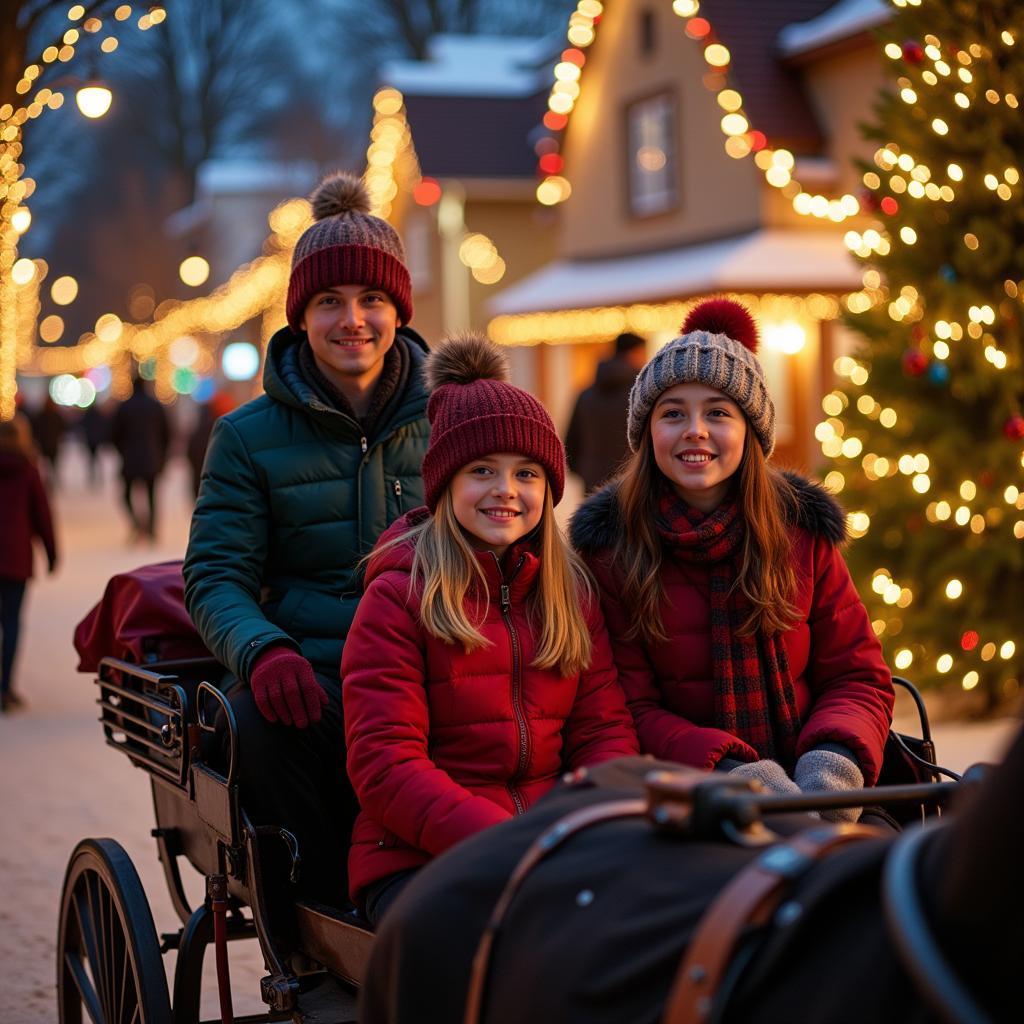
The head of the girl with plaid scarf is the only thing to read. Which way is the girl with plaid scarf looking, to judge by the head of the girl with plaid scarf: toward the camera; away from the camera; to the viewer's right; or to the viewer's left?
toward the camera

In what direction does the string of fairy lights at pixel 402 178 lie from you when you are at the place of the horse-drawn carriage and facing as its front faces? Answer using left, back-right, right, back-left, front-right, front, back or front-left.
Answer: back-left

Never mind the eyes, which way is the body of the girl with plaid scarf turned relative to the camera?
toward the camera

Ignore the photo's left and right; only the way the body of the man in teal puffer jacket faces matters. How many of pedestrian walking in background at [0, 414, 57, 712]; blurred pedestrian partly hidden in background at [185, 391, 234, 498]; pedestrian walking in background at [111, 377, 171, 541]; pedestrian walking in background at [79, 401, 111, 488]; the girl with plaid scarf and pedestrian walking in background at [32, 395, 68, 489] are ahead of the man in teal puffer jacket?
1

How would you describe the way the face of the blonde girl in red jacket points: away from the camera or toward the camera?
toward the camera

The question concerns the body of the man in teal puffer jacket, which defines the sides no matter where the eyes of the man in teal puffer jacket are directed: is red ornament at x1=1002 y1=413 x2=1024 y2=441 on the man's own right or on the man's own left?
on the man's own left

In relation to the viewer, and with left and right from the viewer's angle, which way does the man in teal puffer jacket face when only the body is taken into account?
facing the viewer and to the right of the viewer

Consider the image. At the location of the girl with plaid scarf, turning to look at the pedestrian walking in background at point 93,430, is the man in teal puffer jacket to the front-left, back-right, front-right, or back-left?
front-left

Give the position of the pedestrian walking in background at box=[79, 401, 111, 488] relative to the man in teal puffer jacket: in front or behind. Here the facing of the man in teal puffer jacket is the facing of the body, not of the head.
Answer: behind
